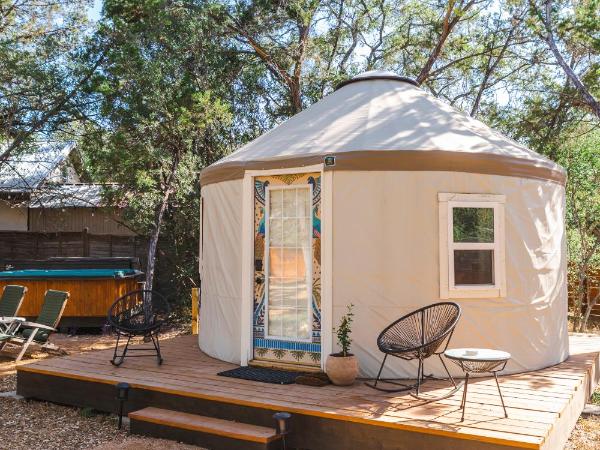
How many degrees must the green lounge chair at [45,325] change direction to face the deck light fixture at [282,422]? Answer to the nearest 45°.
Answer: approximately 45° to its left

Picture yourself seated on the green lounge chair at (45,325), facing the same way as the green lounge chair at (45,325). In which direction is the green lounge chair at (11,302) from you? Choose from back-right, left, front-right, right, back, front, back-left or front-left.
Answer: right

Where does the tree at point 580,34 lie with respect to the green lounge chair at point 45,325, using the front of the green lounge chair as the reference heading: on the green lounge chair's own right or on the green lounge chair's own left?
on the green lounge chair's own left

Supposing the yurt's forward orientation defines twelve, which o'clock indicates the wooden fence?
The wooden fence is roughly at 3 o'clock from the yurt.

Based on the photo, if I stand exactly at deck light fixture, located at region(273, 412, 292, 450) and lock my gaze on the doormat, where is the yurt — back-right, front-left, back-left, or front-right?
front-right

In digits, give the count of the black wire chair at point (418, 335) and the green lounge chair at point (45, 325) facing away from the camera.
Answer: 0

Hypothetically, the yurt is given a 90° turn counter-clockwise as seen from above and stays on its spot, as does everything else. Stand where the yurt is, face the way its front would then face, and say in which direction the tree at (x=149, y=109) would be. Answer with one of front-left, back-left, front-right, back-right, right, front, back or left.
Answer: back

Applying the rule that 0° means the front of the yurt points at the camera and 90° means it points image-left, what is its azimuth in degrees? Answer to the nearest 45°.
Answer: approximately 45°

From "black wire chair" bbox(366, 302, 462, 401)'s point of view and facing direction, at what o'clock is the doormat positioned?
The doormat is roughly at 2 o'clock from the black wire chair.

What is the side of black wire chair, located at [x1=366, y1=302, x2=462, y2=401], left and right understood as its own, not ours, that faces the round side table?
left

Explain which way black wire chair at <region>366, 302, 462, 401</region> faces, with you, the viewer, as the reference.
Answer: facing the viewer and to the left of the viewer

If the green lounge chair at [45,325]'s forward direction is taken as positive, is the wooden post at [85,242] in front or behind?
behind

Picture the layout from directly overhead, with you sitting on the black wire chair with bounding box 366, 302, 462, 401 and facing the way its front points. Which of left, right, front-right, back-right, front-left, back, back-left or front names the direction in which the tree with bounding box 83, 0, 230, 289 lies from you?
right
